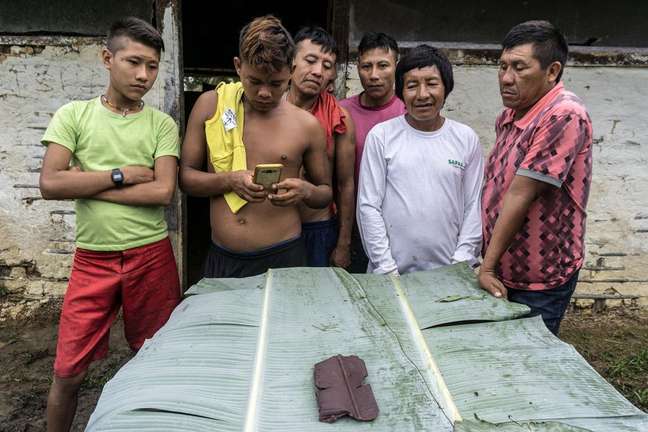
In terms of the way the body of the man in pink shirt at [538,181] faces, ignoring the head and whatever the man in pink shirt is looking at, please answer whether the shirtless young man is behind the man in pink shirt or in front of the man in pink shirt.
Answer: in front

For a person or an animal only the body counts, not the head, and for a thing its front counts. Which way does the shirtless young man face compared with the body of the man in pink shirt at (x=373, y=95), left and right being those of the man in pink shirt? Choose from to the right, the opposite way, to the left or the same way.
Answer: the same way

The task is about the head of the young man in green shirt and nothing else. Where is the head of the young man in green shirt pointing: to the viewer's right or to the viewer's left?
to the viewer's right

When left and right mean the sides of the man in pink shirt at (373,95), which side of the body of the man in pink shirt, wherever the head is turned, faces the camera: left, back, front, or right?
front

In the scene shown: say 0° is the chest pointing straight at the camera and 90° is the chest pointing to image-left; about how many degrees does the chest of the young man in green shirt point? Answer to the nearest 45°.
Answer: approximately 0°

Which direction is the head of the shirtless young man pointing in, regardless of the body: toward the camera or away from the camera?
toward the camera

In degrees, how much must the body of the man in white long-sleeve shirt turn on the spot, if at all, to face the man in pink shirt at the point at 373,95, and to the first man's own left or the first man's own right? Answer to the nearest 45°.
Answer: approximately 135° to the first man's own right

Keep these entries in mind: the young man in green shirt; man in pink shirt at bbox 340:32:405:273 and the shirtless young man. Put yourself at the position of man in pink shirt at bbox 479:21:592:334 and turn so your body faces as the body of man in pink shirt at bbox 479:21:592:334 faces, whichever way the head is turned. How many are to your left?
0

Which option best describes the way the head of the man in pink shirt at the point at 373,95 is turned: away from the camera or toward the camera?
toward the camera

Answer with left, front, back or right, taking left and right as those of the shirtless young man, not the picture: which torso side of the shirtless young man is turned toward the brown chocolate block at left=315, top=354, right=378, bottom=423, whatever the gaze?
front

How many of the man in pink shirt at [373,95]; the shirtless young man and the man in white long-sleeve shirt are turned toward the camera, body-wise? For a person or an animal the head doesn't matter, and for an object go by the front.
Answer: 3

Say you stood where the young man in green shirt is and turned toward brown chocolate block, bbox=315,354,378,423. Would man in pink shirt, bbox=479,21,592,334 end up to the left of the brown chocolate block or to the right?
left

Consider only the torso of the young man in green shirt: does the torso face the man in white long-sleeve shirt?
no

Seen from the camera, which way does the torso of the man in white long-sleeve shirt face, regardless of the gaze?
toward the camera

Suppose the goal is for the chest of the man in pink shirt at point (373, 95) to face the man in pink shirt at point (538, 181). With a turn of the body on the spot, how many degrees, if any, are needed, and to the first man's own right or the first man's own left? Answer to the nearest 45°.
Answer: approximately 45° to the first man's own left

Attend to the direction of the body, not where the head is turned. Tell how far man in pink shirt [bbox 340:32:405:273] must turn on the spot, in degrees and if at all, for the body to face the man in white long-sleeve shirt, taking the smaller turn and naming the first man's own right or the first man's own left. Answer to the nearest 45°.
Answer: approximately 45° to the first man's own left

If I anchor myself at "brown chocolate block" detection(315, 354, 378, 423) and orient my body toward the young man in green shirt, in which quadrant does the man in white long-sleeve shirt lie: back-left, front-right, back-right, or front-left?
front-right

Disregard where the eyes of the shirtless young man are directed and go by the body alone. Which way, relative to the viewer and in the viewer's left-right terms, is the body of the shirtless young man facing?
facing the viewer

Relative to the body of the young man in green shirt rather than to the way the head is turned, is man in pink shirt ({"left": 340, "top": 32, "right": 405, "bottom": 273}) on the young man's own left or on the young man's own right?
on the young man's own left
